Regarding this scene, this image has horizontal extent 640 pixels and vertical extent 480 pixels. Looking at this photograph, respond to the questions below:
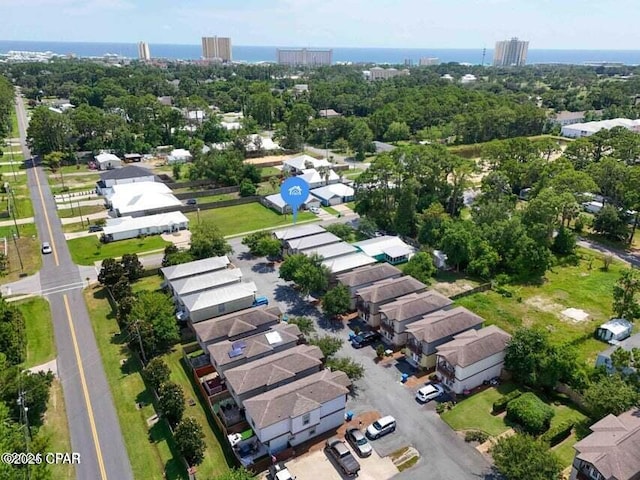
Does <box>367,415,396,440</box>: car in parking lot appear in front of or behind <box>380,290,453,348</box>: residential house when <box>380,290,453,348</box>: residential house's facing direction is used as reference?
in front

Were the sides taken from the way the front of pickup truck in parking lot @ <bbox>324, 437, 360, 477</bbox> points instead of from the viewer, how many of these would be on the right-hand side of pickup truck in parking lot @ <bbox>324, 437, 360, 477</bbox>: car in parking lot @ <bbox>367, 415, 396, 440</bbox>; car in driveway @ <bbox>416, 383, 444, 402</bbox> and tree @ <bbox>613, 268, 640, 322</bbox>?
3

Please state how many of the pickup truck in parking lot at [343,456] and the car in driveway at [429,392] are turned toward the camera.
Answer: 0

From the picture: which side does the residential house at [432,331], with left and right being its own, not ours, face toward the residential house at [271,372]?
front

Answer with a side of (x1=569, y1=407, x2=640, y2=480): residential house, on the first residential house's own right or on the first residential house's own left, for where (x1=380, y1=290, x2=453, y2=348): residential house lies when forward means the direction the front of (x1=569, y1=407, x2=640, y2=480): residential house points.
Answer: on the first residential house's own right

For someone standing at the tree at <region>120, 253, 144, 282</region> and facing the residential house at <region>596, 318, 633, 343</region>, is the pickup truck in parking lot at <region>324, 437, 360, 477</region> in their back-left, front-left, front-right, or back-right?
front-right

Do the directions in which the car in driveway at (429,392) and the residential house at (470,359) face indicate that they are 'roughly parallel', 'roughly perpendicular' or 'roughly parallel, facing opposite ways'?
roughly parallel, facing opposite ways

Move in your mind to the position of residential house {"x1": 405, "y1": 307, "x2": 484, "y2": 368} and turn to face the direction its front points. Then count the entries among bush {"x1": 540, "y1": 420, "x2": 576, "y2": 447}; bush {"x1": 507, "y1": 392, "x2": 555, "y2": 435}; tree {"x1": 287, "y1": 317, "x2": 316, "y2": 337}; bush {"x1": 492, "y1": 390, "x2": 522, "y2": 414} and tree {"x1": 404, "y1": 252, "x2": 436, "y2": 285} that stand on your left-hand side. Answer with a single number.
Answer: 3

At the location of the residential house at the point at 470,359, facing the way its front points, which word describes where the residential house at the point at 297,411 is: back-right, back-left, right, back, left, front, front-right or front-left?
front

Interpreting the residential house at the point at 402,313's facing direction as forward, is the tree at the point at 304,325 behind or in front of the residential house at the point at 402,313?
in front

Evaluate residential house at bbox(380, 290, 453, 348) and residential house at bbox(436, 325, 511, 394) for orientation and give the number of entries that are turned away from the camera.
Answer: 0

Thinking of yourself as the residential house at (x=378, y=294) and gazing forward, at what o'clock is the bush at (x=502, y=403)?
The bush is roughly at 9 o'clock from the residential house.

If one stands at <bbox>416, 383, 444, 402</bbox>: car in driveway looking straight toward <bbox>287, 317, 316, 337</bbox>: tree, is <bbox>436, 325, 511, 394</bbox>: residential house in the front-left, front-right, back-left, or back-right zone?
back-right

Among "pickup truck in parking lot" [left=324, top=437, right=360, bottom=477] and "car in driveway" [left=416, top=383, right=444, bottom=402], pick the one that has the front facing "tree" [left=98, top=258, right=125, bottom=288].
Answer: "pickup truck in parking lot" [left=324, top=437, right=360, bottom=477]
